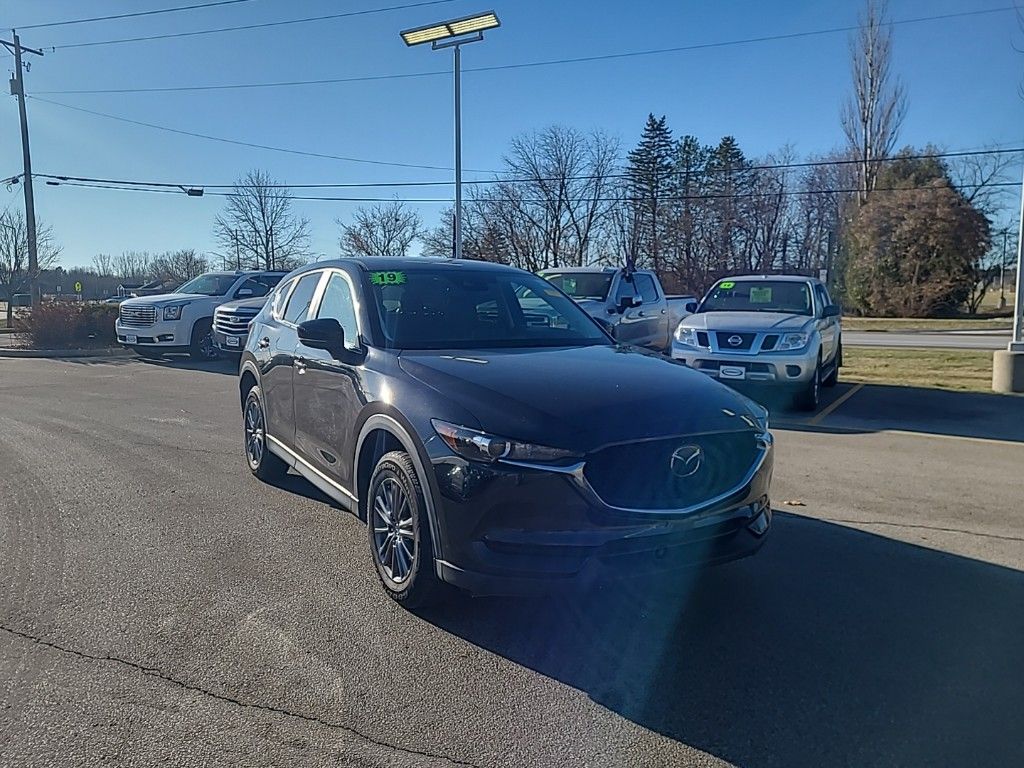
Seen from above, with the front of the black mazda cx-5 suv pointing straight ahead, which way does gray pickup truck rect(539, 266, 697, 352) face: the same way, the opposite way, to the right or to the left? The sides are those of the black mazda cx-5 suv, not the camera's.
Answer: to the right

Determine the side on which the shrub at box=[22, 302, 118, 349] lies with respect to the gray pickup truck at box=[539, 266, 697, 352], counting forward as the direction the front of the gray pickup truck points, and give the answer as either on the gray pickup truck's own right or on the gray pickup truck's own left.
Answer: on the gray pickup truck's own right

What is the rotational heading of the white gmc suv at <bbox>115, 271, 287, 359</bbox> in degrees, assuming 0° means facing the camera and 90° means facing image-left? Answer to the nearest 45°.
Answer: approximately 45°

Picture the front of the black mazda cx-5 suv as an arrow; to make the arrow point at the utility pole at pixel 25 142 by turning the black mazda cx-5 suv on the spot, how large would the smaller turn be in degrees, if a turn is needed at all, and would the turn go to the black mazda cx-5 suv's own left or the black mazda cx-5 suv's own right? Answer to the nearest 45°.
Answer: approximately 180°

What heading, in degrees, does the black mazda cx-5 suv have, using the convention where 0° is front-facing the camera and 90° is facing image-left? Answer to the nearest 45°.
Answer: approximately 315°

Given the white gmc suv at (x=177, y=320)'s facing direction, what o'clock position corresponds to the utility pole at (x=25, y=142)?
The utility pole is roughly at 4 o'clock from the white gmc suv.

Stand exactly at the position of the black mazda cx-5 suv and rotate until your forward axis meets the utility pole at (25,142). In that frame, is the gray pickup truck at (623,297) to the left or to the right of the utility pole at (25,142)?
right

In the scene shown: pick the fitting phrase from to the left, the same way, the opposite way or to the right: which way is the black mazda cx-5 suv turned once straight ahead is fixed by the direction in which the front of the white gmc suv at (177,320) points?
to the left

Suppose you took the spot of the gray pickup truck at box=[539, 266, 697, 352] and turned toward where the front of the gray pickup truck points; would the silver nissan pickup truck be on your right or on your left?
on your left
